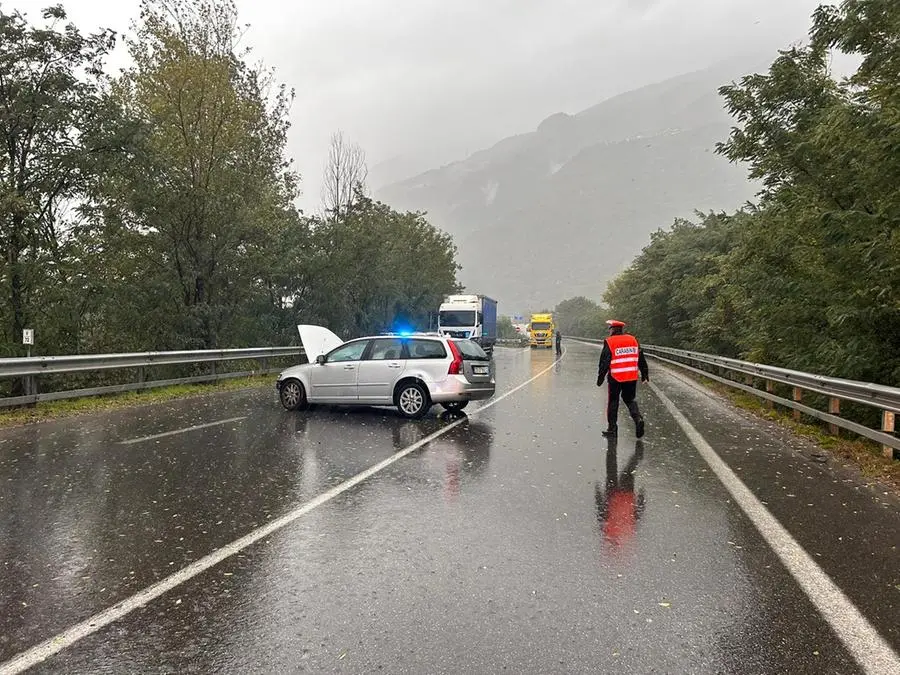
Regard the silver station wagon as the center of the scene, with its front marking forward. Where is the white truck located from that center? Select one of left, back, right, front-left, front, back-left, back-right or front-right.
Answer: front-right

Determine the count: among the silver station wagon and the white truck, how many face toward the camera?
1

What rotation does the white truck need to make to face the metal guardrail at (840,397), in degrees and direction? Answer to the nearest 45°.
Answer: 0° — it already faces it

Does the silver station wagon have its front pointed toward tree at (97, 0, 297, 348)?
yes

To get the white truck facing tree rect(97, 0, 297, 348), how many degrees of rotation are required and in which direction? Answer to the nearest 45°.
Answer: approximately 45° to its right

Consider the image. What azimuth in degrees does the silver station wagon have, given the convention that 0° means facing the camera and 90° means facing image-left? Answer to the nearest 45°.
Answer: approximately 135°

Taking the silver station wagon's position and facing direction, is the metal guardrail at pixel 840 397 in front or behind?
behind

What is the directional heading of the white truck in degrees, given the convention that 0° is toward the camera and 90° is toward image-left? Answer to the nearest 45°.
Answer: approximately 0°

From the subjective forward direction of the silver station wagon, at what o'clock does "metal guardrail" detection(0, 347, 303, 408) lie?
The metal guardrail is roughly at 11 o'clock from the silver station wagon.
